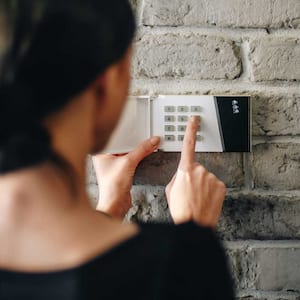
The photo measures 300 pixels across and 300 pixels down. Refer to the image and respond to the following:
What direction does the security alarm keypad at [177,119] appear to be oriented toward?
toward the camera

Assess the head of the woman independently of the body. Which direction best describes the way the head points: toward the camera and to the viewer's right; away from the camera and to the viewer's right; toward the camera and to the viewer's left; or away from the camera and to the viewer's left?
away from the camera and to the viewer's right
